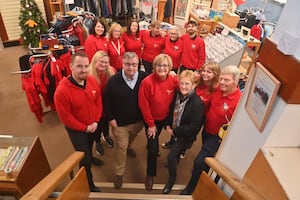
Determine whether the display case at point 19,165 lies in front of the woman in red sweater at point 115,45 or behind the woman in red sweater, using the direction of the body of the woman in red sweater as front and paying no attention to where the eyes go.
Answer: in front

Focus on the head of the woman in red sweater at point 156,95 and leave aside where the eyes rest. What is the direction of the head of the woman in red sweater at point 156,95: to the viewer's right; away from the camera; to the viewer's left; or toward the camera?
toward the camera

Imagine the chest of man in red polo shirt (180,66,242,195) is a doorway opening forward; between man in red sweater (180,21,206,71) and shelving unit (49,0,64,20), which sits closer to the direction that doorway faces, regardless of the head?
the shelving unit

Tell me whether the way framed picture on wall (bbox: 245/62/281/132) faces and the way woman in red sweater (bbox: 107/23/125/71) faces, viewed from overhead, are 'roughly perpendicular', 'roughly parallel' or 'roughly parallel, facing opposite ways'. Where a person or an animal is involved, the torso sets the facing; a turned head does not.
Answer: roughly perpendicular

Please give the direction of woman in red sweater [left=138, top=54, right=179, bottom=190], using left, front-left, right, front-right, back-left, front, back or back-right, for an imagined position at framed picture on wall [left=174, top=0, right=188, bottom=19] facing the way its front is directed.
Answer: front

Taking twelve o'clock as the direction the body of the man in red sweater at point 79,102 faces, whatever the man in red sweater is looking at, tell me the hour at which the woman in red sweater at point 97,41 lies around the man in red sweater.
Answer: The woman in red sweater is roughly at 8 o'clock from the man in red sweater.

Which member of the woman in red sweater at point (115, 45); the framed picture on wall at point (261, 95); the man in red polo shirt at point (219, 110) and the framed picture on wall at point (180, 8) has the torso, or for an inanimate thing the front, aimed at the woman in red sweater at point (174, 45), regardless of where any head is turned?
the framed picture on wall at point (180, 8)

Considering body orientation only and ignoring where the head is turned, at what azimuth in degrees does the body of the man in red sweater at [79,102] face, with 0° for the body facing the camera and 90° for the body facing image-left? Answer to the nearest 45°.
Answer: approximately 315°

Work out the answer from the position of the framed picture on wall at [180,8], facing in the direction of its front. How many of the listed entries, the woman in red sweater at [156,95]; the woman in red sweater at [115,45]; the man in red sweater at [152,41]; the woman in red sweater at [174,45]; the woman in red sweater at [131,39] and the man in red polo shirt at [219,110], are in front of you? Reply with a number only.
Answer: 6

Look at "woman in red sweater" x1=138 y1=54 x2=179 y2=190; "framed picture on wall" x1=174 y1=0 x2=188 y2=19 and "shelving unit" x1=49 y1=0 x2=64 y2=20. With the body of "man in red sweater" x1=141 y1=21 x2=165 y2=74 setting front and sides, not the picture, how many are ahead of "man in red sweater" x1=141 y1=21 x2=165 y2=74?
1

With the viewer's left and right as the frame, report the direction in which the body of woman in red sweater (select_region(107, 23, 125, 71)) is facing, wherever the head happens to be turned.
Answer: facing the viewer

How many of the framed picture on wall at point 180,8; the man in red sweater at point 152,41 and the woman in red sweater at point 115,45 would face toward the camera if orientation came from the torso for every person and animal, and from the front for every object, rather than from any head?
3

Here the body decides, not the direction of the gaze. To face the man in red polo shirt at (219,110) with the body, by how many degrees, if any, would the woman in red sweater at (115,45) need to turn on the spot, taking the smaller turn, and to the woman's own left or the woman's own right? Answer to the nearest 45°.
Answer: approximately 45° to the woman's own left

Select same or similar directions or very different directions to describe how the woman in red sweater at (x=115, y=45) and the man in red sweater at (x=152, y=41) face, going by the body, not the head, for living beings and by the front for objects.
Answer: same or similar directions

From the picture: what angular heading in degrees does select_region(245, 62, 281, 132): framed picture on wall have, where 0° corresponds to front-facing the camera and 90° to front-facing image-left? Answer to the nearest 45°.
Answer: approximately 45°
